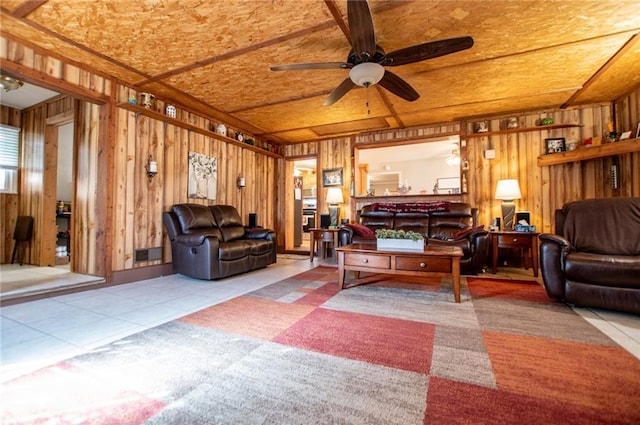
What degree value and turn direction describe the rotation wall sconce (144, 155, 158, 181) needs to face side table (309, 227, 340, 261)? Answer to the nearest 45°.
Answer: approximately 45° to its left

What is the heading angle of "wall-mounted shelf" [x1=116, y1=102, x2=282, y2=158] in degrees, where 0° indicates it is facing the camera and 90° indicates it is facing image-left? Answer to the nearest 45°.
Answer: approximately 315°

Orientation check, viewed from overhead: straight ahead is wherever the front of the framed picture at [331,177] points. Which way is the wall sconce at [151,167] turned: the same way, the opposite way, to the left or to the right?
to the left

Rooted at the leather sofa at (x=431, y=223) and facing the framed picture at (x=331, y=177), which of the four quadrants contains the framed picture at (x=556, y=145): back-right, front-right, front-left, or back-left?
back-right

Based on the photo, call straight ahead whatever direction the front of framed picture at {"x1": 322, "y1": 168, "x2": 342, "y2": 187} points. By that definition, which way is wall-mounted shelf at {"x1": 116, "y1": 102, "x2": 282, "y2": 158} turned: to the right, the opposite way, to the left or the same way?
to the left

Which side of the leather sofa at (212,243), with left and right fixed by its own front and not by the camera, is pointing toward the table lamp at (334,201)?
left

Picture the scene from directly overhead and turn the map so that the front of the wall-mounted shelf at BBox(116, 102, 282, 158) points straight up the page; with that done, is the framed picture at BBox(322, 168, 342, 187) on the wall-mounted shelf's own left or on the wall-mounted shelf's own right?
on the wall-mounted shelf's own left

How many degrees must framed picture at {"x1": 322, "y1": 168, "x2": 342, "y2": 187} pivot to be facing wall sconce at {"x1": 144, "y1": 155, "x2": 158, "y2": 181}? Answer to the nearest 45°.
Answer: approximately 45° to its right

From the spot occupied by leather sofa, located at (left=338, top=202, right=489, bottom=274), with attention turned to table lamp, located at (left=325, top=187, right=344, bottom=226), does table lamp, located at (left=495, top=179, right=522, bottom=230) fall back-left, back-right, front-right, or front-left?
back-right
